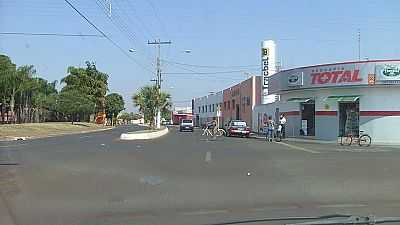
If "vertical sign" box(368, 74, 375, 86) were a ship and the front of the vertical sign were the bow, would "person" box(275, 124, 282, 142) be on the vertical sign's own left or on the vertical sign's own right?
on the vertical sign's own right

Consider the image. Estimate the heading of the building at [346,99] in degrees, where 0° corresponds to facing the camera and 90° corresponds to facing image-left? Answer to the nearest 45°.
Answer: approximately 45°

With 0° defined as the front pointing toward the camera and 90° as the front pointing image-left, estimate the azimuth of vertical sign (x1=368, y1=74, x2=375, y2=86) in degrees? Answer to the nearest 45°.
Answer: approximately 0°

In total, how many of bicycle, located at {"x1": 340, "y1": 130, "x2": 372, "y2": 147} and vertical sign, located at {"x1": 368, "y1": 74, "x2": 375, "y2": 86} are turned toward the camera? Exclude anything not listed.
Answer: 1

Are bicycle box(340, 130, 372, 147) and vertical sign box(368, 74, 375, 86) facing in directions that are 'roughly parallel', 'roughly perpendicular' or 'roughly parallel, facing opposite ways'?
roughly perpendicular

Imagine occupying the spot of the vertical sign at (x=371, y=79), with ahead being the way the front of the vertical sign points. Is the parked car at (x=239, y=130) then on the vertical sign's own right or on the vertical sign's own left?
on the vertical sign's own right
